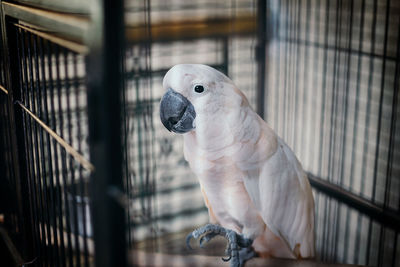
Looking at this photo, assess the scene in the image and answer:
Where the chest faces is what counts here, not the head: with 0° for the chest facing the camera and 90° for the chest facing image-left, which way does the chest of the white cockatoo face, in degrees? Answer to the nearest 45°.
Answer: approximately 45°
